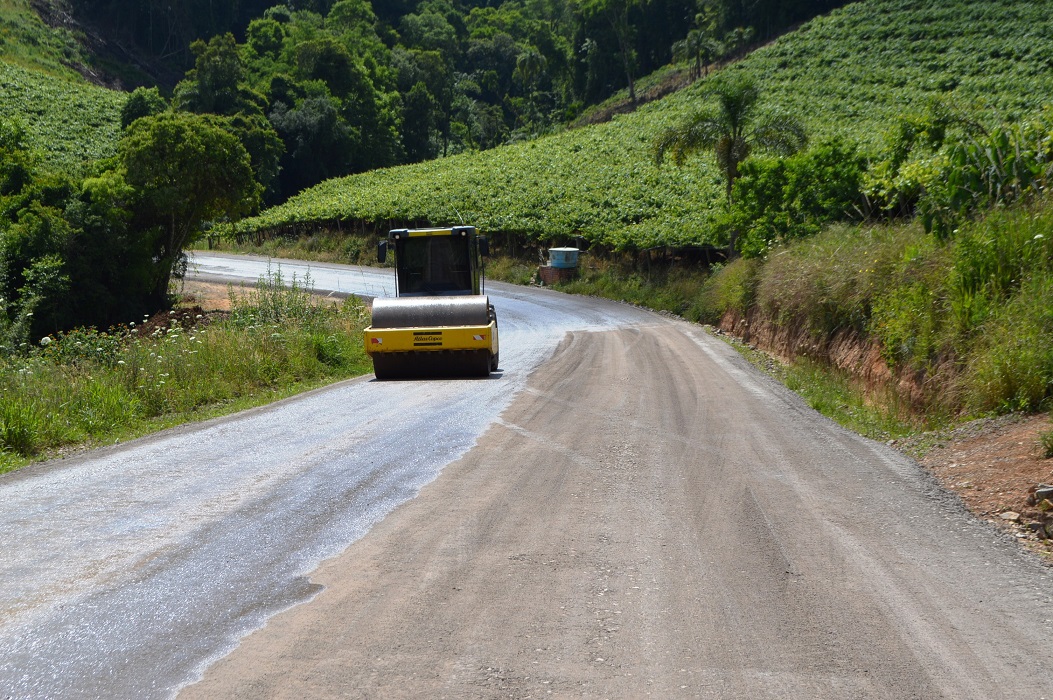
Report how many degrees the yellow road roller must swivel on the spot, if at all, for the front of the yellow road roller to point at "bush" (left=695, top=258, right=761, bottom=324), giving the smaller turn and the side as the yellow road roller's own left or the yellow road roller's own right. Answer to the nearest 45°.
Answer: approximately 135° to the yellow road roller's own left

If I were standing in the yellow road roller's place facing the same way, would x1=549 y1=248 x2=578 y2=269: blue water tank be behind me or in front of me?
behind

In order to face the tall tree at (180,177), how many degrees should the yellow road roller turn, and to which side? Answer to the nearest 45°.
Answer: approximately 135° to its right

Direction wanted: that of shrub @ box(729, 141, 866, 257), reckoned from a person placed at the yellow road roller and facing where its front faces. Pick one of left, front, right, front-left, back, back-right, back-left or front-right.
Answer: back-left

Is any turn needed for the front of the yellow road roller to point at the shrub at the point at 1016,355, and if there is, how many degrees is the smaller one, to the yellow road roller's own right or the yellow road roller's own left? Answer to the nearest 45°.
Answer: approximately 45° to the yellow road roller's own left

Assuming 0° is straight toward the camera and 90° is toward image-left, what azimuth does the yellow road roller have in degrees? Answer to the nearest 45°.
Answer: approximately 0°

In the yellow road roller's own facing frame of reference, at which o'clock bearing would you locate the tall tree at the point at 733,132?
The tall tree is roughly at 7 o'clock from the yellow road roller.
